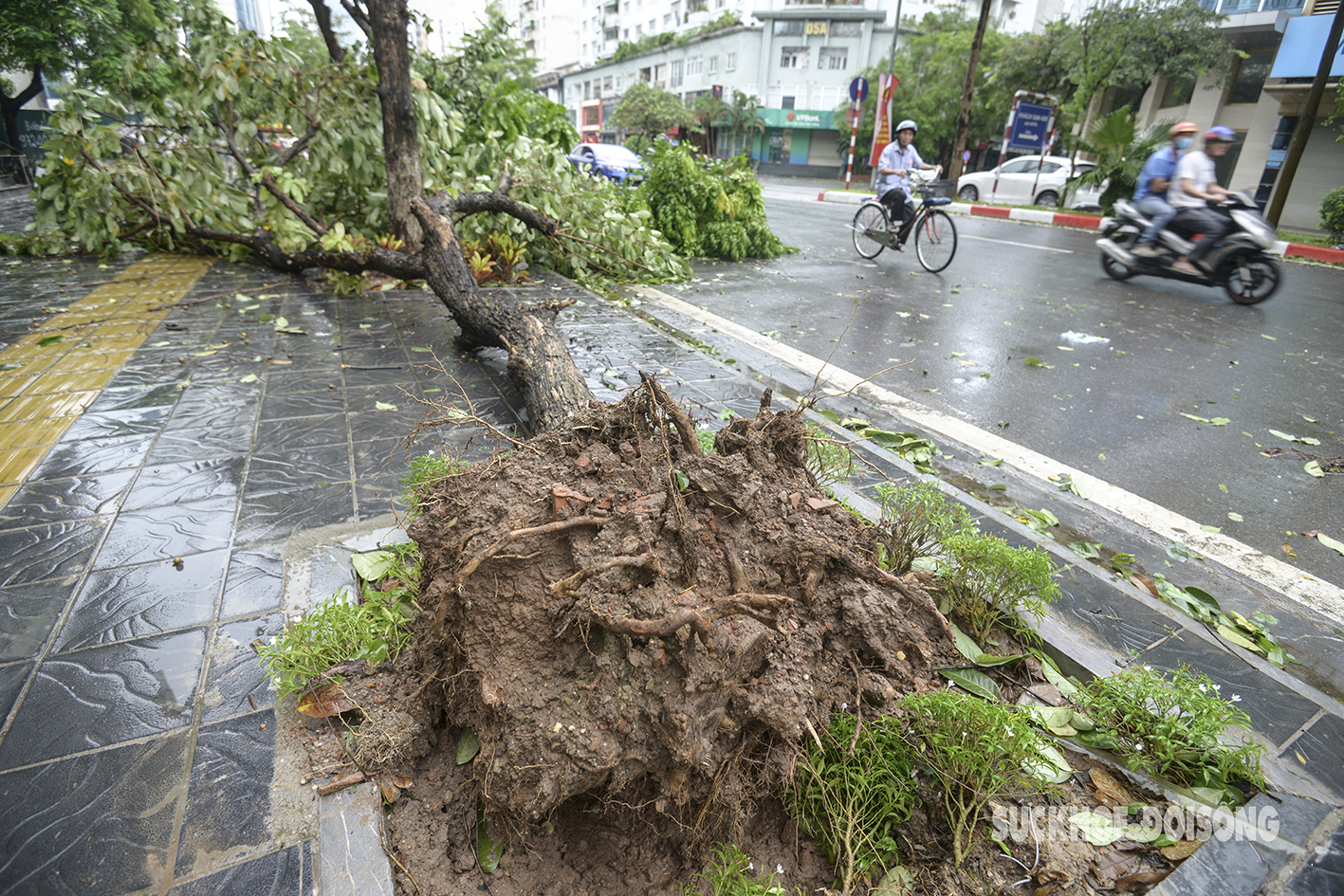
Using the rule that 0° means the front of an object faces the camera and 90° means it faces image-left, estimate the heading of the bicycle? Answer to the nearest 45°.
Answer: approximately 315°

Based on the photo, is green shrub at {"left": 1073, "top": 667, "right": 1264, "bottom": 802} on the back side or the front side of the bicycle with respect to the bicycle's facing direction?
on the front side

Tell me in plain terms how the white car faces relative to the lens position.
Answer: facing to the left of the viewer

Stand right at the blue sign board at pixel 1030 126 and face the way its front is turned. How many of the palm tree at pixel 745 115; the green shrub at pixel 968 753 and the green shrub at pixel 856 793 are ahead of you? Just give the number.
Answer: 2

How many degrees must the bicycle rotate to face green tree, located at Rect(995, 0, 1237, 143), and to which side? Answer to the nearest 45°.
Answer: approximately 135° to its left

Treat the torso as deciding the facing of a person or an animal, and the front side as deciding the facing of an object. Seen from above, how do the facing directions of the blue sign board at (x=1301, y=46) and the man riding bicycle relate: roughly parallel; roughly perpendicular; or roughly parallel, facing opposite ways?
roughly perpendicular

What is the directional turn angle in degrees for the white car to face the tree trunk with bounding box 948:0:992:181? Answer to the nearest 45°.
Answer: approximately 45° to its left
